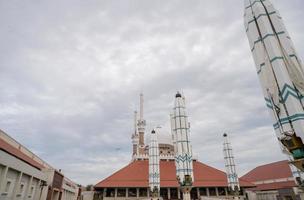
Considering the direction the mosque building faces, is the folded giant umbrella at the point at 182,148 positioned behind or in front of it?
in front

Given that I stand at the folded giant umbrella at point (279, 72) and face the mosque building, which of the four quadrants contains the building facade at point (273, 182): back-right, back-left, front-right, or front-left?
front-right

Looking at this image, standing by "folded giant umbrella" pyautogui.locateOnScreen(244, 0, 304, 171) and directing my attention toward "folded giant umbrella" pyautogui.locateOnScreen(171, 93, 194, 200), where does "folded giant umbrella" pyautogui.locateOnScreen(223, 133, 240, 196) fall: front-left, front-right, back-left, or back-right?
front-right

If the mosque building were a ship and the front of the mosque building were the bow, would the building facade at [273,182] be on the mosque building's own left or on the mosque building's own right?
on the mosque building's own left

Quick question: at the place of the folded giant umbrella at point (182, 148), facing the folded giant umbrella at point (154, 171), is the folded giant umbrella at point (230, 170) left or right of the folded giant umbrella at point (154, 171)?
right

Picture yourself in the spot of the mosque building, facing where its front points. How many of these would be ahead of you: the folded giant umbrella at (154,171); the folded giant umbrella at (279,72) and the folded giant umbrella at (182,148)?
3

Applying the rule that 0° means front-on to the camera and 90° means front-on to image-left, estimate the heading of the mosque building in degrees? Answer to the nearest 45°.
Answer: approximately 0°

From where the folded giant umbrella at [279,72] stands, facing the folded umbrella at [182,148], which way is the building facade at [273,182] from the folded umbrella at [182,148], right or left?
right

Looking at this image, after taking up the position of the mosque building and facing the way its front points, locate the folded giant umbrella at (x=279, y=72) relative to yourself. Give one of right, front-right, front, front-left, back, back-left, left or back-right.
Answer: front
